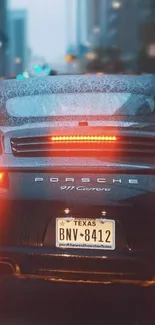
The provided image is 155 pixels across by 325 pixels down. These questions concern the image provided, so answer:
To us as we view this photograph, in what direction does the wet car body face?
facing away from the viewer

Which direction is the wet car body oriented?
away from the camera
